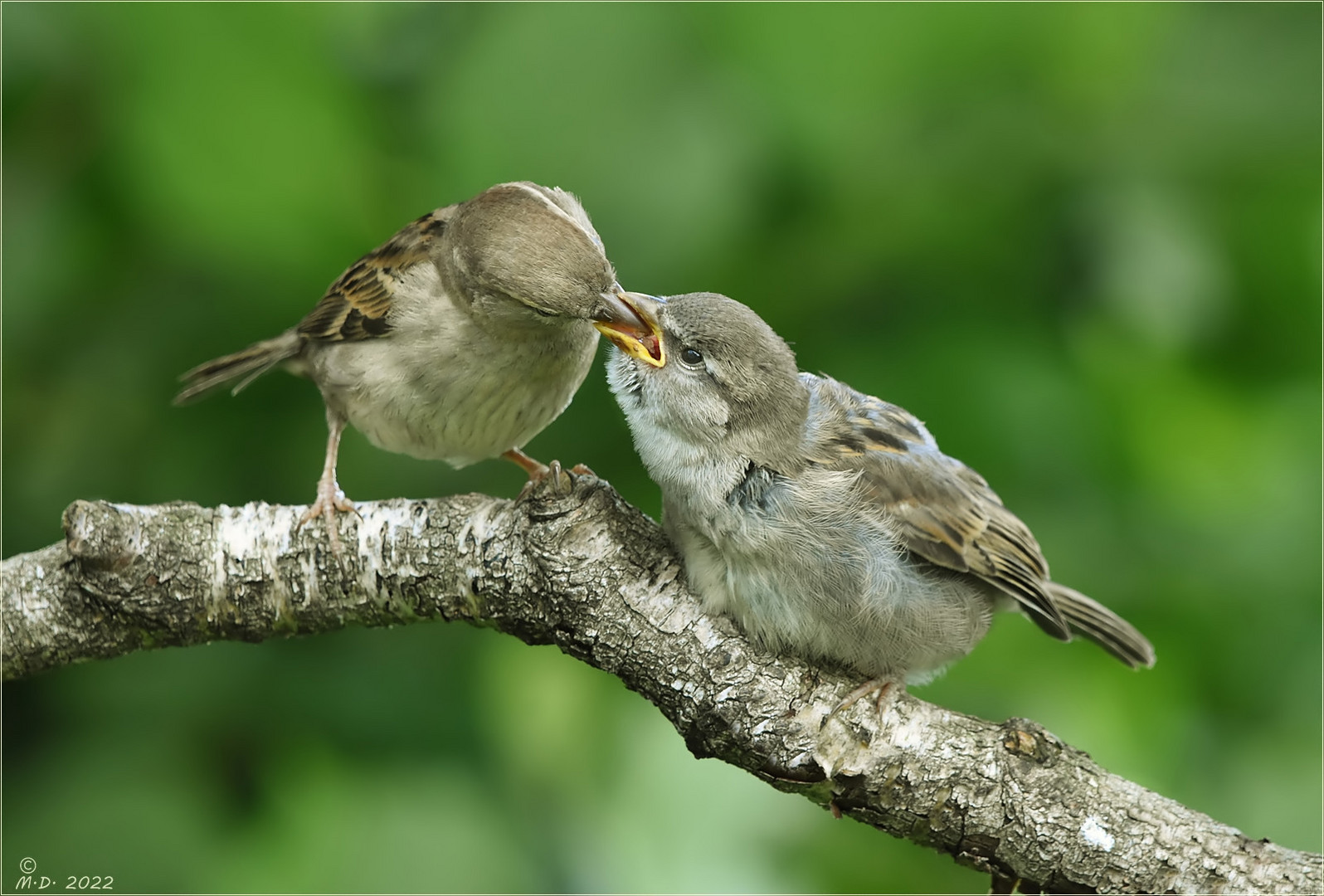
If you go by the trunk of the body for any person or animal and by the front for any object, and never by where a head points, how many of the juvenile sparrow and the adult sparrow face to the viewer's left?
1

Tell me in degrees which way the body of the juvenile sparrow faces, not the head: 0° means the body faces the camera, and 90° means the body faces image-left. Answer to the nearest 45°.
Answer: approximately 90°

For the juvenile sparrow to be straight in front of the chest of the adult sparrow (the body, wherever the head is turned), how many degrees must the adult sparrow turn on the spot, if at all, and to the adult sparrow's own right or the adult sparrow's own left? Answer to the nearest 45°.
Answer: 0° — it already faces it

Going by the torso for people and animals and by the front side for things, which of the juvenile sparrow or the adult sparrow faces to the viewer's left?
the juvenile sparrow

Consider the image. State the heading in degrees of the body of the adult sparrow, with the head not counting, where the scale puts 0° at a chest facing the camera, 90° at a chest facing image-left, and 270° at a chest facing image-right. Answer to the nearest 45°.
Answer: approximately 315°

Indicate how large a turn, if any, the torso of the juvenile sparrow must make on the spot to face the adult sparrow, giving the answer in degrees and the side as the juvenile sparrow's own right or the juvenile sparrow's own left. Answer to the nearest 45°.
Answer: approximately 45° to the juvenile sparrow's own right

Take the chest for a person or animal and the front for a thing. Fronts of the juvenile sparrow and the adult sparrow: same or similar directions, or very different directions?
very different directions
